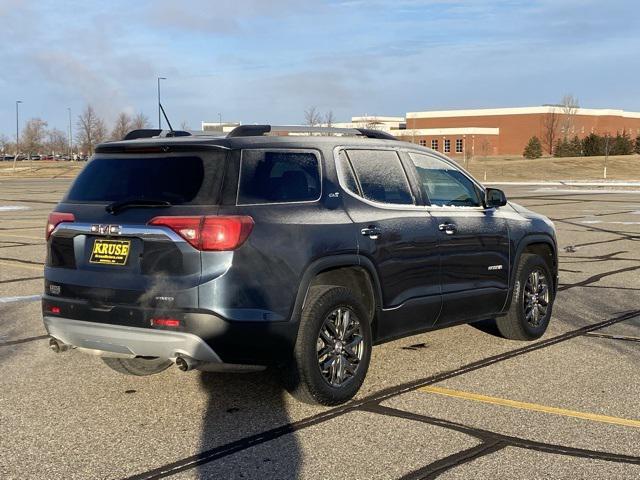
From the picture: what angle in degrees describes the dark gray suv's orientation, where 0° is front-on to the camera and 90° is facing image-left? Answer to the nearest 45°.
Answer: approximately 225°
